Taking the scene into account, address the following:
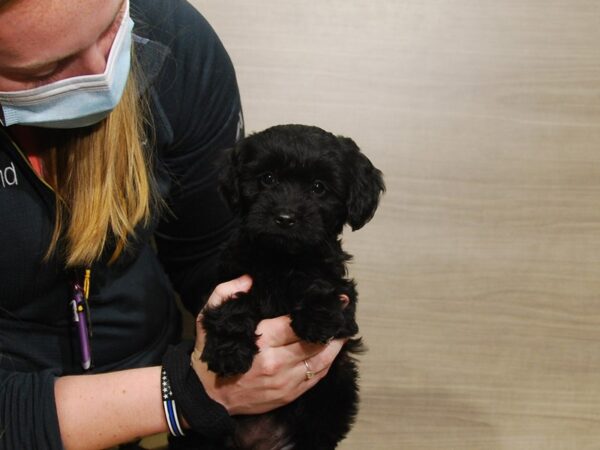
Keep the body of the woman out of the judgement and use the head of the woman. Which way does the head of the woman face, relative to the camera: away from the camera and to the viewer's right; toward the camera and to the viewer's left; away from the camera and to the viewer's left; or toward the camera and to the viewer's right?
toward the camera and to the viewer's right

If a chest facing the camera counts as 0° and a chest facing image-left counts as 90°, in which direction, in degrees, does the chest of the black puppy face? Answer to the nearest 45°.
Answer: approximately 0°
